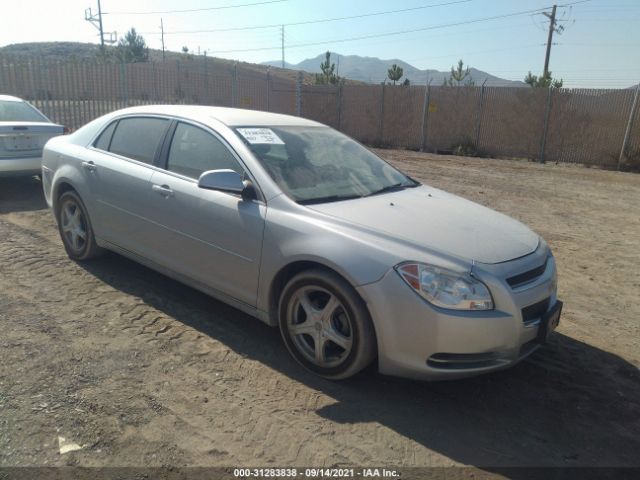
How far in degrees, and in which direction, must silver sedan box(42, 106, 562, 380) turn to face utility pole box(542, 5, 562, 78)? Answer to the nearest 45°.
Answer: approximately 90° to its left

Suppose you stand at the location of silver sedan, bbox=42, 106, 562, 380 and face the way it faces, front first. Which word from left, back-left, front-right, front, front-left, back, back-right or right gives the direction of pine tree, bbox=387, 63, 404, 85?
back-left

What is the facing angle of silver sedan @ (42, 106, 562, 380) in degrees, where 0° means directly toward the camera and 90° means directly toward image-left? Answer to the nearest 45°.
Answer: approximately 315°

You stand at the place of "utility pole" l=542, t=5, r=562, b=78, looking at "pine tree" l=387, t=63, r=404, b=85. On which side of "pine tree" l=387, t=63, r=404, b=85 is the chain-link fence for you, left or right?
left

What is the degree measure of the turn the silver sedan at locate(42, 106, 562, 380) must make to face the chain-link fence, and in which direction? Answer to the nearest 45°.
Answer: approximately 135° to its left

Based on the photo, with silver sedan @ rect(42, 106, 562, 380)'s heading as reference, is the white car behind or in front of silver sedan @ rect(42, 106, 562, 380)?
behind

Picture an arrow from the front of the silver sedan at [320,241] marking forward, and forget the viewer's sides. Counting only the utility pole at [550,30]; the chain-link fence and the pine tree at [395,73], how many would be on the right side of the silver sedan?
0

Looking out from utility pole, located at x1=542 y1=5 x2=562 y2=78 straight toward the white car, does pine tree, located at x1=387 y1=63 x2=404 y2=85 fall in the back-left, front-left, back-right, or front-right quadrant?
front-right
